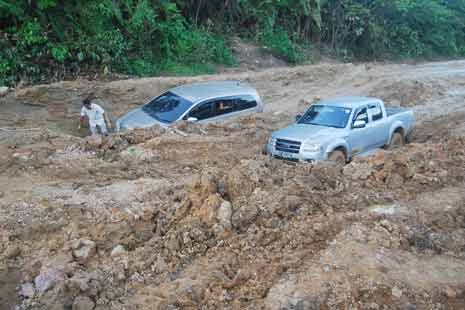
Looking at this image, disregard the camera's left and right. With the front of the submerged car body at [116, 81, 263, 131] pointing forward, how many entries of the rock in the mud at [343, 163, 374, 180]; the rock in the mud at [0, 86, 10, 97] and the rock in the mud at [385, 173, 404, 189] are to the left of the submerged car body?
2

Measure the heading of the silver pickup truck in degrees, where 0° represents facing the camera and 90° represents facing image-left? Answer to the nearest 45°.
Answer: approximately 45°

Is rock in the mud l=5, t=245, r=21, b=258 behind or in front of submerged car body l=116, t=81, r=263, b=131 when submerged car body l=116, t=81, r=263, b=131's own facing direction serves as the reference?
in front

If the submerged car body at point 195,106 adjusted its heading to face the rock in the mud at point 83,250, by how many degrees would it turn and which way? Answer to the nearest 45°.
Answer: approximately 45° to its left

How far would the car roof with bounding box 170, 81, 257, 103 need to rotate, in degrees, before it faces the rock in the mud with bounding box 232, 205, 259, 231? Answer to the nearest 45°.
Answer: approximately 45° to its left

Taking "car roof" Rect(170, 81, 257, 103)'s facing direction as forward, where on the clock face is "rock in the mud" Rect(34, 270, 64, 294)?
The rock in the mud is roughly at 11 o'clock from the car roof.

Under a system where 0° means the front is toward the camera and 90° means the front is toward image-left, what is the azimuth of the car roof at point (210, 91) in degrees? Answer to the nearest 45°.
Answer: approximately 45°

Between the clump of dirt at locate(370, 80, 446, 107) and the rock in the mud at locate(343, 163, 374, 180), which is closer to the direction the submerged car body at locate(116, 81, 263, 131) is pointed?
the rock in the mud

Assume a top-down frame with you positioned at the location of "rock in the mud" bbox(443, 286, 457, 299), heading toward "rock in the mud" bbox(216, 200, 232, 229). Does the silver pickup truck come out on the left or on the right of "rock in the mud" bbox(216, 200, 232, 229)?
right

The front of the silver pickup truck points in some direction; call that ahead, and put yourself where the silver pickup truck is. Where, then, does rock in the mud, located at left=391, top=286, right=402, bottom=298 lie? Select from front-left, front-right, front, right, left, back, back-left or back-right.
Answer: front-left

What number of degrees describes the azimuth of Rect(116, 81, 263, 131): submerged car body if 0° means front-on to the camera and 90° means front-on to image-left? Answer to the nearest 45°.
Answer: approximately 45°

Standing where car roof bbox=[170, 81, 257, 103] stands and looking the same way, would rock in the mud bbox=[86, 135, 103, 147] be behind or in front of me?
in front

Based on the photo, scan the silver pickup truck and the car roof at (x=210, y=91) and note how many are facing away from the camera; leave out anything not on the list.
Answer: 0

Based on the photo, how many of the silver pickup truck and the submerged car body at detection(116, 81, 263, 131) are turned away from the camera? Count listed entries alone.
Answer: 0
